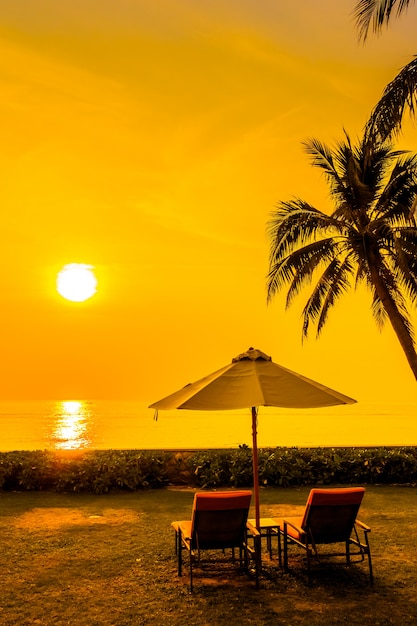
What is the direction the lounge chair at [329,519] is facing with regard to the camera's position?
facing away from the viewer and to the left of the viewer

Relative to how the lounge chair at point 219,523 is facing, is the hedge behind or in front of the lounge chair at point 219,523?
in front

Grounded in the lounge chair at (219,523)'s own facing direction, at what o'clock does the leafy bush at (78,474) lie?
The leafy bush is roughly at 11 o'clock from the lounge chair.

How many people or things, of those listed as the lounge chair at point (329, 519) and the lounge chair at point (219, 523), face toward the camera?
0

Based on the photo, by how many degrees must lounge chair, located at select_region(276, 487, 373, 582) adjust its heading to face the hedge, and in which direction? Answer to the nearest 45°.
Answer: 0° — it already faces it

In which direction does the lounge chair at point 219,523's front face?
away from the camera
